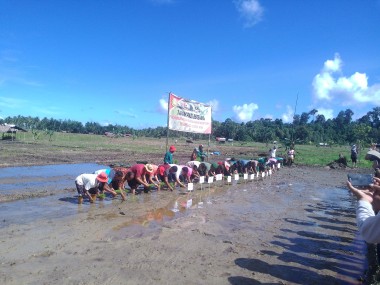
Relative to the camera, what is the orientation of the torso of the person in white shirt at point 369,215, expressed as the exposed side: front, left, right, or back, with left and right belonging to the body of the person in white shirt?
left

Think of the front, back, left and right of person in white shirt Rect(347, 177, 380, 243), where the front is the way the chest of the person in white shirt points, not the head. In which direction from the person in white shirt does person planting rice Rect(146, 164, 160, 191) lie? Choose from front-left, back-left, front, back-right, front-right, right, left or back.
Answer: front-right

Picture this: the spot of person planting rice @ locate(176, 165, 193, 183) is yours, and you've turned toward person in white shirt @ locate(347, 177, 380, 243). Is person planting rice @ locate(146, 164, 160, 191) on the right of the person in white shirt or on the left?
right

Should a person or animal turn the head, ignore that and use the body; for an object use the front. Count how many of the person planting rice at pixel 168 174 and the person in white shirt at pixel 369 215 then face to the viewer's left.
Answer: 1

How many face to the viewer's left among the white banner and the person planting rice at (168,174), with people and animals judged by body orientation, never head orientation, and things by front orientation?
0

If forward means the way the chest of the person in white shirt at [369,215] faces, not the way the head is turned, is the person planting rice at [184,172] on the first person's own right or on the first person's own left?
on the first person's own right

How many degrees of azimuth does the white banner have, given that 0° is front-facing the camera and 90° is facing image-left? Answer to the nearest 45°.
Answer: approximately 315°

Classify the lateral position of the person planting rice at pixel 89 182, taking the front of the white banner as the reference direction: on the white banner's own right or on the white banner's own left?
on the white banner's own right

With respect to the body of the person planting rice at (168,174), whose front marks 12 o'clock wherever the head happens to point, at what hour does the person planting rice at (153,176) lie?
the person planting rice at (153,176) is roughly at 3 o'clock from the person planting rice at (168,174).

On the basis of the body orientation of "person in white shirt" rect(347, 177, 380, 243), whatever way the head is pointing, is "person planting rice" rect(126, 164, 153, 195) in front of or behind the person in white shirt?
in front

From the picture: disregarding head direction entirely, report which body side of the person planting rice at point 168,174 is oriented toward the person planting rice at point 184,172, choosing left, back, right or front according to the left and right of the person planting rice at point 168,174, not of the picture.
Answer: left
